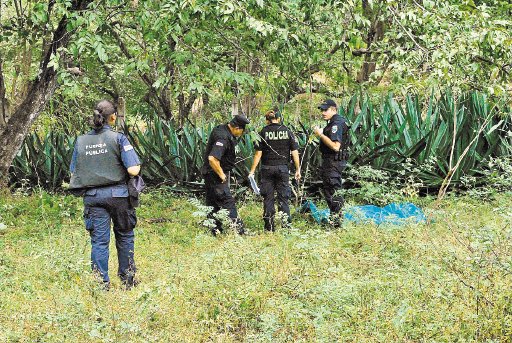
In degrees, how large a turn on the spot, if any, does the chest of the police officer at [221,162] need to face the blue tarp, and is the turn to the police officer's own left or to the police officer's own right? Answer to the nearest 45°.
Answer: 0° — they already face it

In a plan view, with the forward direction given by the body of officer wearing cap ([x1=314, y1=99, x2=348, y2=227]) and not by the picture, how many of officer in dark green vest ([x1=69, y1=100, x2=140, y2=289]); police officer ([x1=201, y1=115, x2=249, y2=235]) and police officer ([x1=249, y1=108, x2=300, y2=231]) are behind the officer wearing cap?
0

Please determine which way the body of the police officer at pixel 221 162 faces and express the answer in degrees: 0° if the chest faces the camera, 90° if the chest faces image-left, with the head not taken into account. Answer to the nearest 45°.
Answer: approximately 270°

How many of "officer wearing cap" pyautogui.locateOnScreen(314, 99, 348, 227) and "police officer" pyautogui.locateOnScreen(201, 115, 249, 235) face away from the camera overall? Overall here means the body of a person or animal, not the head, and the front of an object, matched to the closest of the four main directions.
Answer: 0

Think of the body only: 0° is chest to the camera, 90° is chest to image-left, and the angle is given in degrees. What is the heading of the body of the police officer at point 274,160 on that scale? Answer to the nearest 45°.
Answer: approximately 180°

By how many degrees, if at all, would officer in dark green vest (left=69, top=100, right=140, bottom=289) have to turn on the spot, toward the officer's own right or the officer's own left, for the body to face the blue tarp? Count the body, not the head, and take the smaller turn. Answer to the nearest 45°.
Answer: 0° — they already face it

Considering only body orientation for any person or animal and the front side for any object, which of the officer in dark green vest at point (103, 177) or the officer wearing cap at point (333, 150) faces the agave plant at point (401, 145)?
the officer in dark green vest

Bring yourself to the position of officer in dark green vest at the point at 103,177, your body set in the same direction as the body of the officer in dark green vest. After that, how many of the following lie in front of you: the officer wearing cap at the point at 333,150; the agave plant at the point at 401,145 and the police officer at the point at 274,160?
3

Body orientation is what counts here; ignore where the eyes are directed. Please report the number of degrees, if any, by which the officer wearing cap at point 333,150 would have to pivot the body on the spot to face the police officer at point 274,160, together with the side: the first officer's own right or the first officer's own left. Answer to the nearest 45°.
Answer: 0° — they already face them

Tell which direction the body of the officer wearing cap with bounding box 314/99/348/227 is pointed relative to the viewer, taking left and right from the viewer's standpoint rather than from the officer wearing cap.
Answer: facing to the left of the viewer

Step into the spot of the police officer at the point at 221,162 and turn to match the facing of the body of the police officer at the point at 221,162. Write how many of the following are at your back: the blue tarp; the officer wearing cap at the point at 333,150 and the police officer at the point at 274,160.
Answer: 0

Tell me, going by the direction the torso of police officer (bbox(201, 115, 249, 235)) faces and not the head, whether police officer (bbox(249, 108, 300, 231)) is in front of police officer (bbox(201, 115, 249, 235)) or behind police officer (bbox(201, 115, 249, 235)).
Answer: in front

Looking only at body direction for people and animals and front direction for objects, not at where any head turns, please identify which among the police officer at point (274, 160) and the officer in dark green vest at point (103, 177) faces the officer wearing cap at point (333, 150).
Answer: the officer in dark green vest

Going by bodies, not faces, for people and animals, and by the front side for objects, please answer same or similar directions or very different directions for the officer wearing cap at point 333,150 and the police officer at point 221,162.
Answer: very different directions

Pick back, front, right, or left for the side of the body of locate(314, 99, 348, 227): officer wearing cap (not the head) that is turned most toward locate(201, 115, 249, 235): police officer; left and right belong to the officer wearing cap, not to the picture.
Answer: front

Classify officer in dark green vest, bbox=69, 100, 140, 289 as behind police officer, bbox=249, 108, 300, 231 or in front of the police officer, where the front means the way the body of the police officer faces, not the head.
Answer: behind
